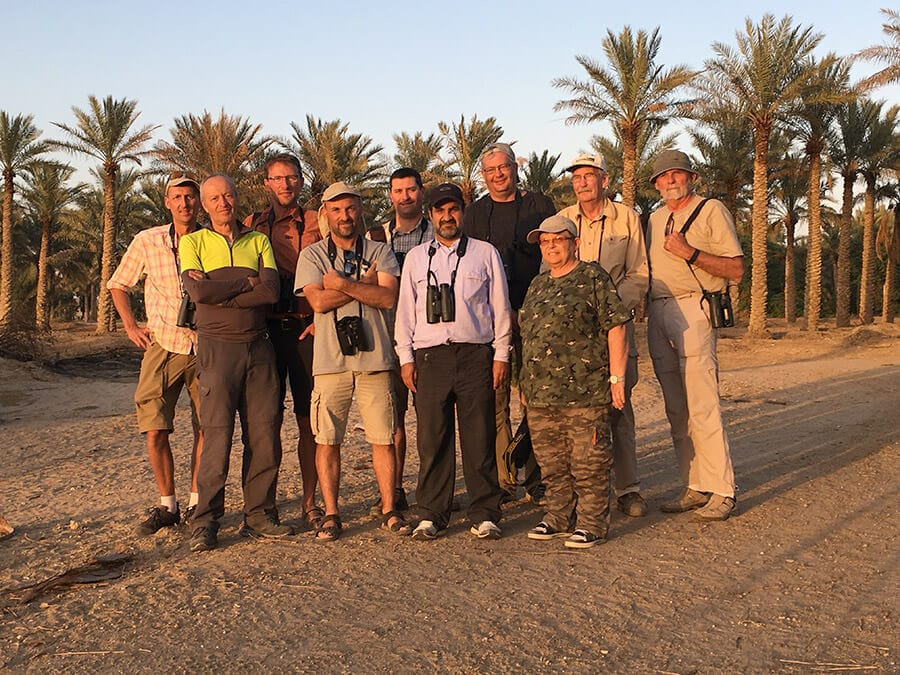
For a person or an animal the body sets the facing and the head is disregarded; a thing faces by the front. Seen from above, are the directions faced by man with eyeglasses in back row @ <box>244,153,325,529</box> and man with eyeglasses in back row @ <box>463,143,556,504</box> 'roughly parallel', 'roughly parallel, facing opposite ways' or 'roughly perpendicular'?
roughly parallel

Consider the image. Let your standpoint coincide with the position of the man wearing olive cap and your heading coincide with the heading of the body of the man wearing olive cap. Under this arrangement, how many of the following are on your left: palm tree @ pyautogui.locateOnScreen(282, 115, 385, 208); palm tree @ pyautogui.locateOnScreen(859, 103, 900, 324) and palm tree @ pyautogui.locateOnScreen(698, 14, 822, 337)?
0

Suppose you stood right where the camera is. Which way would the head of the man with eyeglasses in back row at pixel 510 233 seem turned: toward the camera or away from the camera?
toward the camera

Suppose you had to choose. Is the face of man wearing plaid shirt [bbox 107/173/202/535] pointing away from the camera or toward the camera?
toward the camera

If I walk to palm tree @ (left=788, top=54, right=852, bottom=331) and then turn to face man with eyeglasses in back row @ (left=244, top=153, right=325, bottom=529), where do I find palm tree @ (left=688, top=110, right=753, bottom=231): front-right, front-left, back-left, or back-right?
back-right

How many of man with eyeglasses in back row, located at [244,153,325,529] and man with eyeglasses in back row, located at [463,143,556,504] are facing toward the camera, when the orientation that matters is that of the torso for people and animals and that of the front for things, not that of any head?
2

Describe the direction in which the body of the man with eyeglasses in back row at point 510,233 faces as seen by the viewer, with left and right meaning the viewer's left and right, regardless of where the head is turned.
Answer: facing the viewer

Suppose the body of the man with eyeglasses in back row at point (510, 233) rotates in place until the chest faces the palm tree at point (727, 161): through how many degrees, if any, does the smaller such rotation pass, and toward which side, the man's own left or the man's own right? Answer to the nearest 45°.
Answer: approximately 180°

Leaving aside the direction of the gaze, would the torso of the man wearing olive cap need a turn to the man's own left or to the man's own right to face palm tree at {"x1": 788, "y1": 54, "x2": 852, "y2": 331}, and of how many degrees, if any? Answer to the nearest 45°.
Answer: approximately 135° to the man's own right

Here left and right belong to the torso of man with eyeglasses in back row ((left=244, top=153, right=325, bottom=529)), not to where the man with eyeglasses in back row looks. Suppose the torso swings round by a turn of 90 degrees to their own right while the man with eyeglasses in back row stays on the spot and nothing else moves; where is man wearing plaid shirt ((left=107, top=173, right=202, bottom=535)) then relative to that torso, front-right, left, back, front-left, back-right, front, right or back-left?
front
